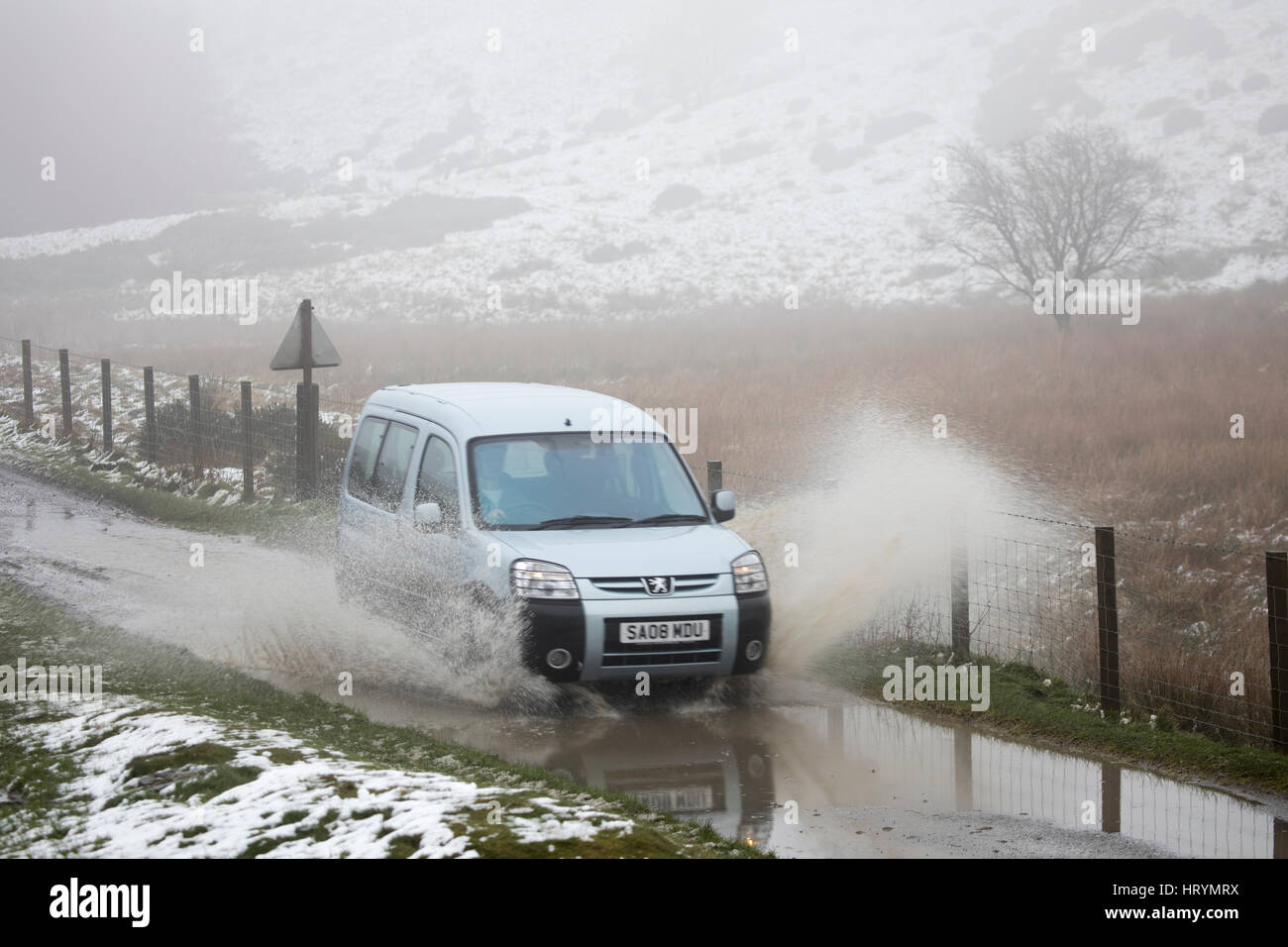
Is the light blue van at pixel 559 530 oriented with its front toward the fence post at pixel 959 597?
no

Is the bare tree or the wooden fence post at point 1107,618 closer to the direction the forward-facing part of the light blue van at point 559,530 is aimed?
the wooden fence post

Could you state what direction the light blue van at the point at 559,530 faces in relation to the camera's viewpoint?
facing the viewer and to the right of the viewer

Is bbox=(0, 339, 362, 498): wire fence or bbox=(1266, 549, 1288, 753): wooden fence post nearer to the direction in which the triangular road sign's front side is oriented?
the wire fence

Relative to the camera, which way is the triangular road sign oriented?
away from the camera

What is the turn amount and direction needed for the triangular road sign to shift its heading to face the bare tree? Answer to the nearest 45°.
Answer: approximately 45° to its right

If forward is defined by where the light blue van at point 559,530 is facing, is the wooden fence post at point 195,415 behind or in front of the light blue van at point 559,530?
behind

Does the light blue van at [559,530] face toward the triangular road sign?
no

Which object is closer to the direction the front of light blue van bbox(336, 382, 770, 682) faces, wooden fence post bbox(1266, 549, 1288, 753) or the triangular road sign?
the wooden fence post

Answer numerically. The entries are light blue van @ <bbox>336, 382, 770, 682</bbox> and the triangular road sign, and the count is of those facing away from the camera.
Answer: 1

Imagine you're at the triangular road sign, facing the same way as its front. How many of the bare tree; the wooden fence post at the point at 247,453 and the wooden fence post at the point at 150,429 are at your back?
0

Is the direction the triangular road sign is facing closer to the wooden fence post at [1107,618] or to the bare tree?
the bare tree

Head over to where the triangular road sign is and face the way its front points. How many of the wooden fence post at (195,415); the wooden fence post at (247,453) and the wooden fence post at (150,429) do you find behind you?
0

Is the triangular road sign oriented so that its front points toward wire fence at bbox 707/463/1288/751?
no

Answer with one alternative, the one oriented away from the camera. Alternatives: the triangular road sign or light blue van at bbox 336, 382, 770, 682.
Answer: the triangular road sign

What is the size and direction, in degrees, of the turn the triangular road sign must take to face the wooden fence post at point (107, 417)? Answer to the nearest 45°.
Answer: approximately 45° to its left
